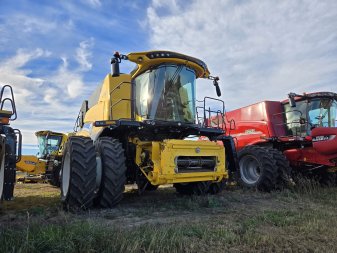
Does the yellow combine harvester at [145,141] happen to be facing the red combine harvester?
no

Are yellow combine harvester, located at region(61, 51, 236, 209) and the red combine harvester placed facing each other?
no

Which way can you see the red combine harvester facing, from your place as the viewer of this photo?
facing the viewer and to the right of the viewer

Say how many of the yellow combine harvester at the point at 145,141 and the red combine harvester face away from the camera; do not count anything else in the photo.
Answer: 0

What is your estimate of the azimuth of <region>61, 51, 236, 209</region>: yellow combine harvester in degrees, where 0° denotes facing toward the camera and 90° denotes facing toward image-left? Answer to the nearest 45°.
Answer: approximately 315°

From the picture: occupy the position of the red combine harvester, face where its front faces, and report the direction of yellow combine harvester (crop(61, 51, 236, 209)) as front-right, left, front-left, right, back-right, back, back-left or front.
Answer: right
